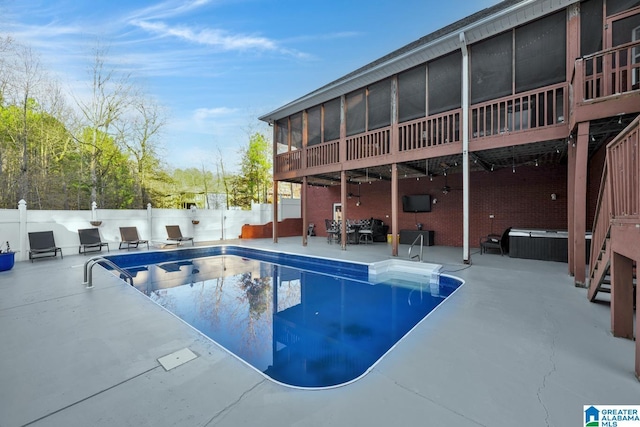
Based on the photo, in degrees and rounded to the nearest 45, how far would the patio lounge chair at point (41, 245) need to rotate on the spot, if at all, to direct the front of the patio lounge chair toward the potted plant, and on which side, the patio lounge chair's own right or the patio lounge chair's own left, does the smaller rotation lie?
approximately 45° to the patio lounge chair's own right

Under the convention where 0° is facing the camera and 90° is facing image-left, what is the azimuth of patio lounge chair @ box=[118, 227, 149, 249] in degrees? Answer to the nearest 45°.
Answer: approximately 315°

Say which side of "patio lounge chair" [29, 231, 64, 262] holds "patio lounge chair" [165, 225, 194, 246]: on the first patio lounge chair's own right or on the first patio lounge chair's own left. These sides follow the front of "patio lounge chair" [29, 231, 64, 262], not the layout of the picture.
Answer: on the first patio lounge chair's own left

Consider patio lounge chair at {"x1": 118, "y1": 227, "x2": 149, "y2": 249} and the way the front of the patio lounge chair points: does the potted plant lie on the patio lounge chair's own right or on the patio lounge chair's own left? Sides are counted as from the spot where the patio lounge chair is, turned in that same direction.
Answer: on the patio lounge chair's own right

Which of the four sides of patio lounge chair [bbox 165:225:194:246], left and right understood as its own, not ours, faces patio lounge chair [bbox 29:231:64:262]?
right

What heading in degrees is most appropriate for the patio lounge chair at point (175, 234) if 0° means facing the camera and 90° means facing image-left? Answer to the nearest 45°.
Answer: approximately 315°

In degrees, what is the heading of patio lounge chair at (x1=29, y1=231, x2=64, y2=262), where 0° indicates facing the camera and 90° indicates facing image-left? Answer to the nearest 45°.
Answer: approximately 315°

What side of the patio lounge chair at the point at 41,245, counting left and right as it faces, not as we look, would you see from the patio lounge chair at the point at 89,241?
left
